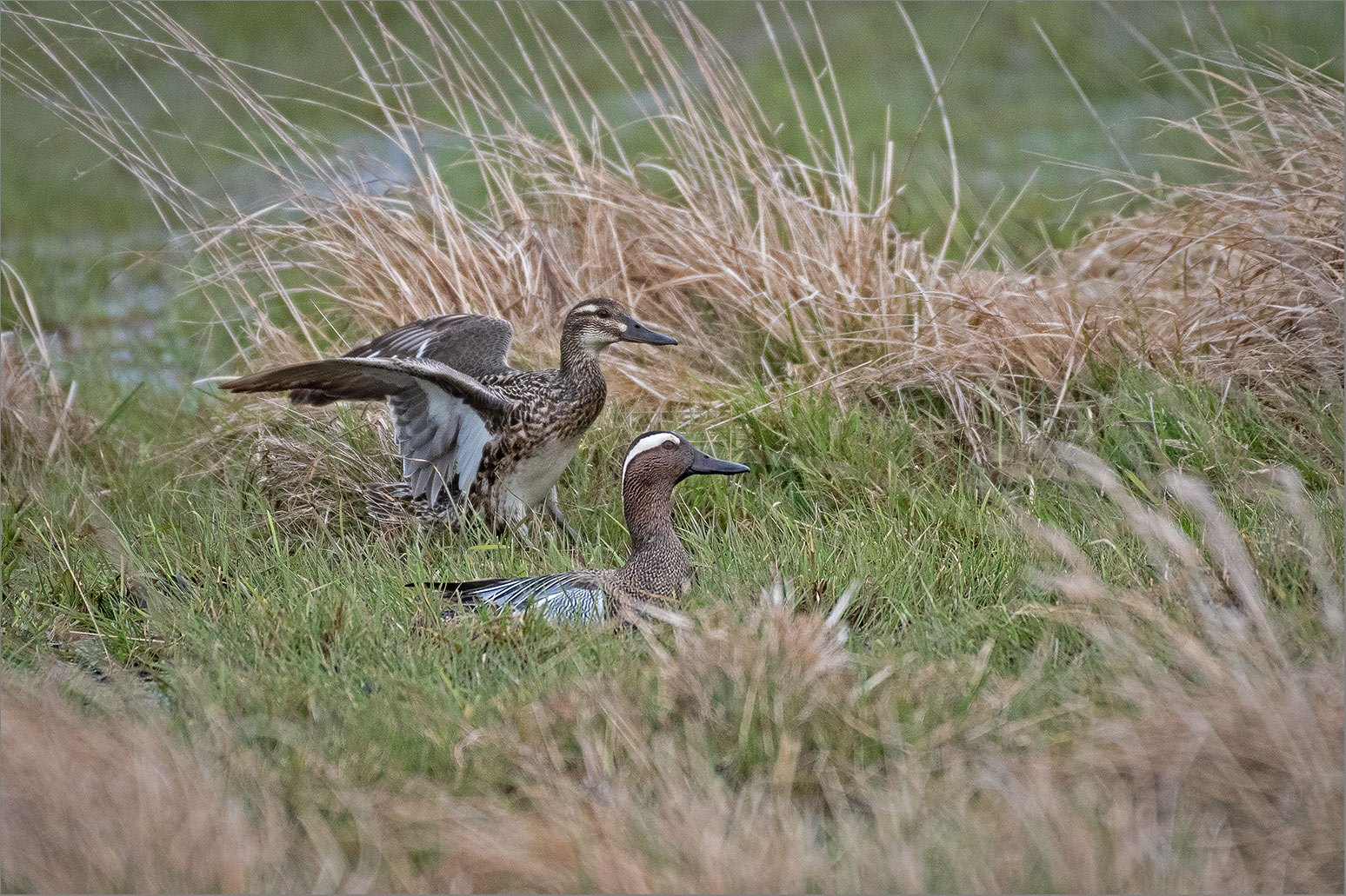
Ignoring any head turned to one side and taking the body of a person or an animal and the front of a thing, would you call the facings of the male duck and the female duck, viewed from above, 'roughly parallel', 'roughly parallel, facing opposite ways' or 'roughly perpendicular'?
roughly parallel

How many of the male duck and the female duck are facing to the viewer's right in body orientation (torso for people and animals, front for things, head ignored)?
2

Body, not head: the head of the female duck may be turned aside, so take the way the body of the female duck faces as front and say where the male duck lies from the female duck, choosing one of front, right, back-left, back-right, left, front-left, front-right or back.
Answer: right

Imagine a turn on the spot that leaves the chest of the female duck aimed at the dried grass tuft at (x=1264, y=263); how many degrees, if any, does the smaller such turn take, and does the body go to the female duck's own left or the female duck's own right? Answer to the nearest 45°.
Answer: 0° — it already faces it

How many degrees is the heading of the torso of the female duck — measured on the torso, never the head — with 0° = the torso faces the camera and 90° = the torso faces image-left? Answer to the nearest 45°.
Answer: approximately 270°

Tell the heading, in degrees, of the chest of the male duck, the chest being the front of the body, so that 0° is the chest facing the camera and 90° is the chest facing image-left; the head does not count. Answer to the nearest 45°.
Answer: approximately 270°

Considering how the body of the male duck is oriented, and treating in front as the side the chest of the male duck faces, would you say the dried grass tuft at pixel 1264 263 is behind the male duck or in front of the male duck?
in front

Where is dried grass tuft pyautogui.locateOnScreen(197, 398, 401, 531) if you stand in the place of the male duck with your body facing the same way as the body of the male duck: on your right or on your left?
on your left

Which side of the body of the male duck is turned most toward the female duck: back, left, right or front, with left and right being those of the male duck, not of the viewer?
left
